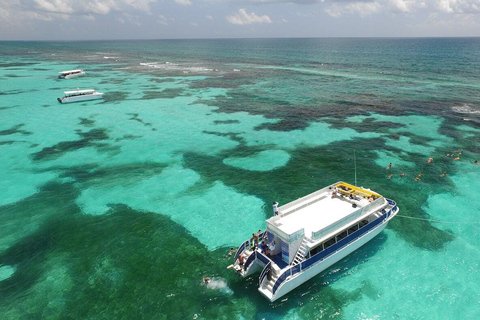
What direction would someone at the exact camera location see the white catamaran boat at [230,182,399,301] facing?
facing away from the viewer and to the right of the viewer
